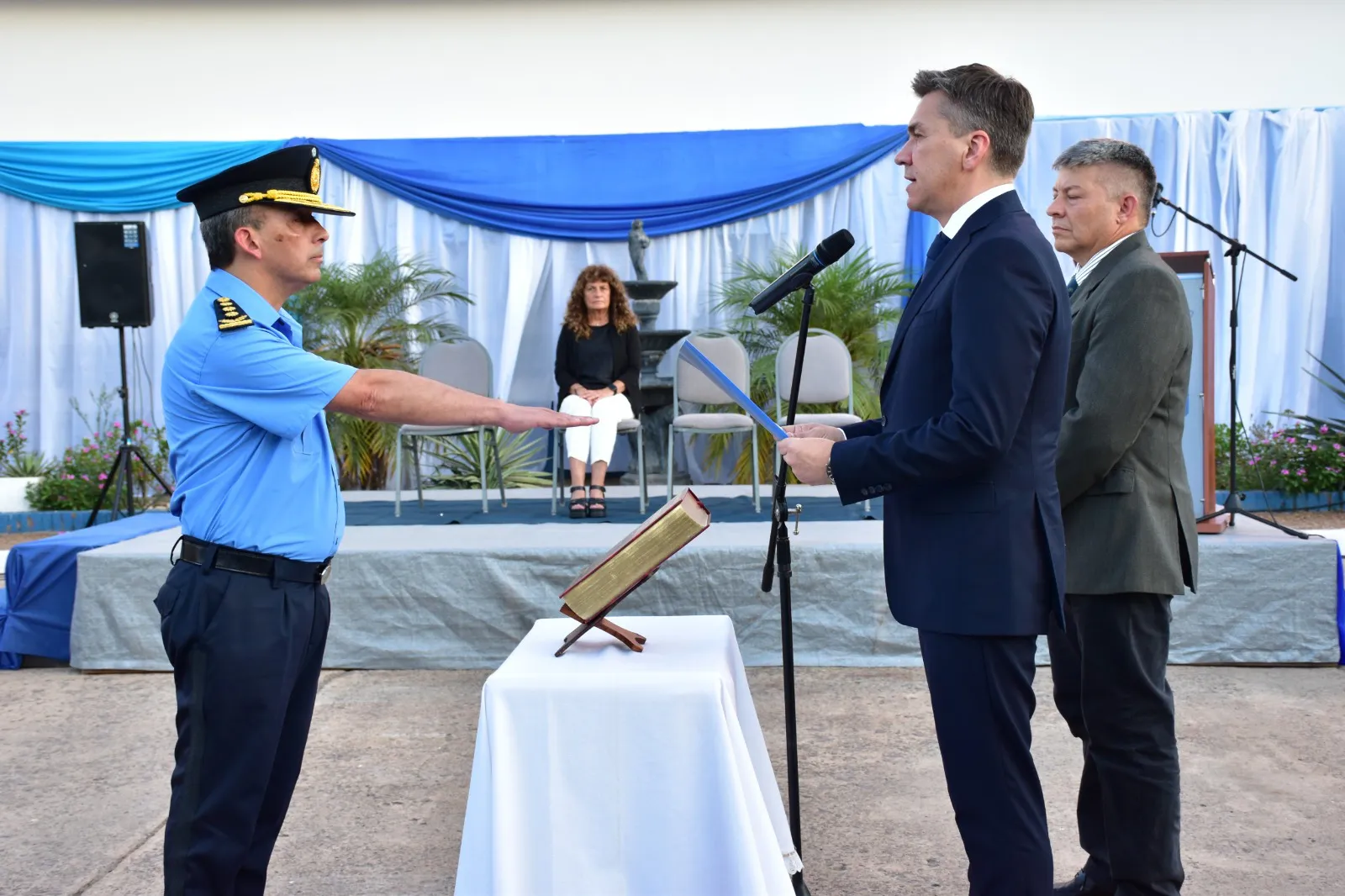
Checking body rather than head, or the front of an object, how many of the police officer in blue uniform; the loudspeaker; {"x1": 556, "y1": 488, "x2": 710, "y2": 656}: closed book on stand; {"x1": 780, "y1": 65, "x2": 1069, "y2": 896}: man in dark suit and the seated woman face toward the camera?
2

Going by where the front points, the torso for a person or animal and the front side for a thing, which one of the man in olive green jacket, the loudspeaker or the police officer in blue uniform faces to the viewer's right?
the police officer in blue uniform

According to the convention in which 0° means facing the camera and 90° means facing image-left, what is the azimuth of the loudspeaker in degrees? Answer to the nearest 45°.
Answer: approximately 0°

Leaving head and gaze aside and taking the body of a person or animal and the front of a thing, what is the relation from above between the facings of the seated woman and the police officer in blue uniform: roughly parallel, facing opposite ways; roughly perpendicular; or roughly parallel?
roughly perpendicular

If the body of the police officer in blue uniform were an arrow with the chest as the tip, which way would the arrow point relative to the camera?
to the viewer's right

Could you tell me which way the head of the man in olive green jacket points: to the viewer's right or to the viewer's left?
to the viewer's left

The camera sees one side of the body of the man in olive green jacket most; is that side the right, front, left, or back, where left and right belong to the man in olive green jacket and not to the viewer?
left

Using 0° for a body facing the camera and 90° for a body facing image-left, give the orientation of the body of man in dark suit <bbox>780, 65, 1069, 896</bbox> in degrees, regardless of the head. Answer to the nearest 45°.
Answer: approximately 90°
